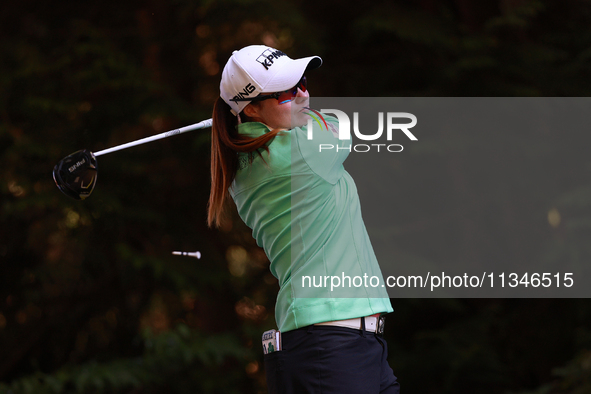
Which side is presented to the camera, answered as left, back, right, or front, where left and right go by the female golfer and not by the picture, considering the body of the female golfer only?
right
